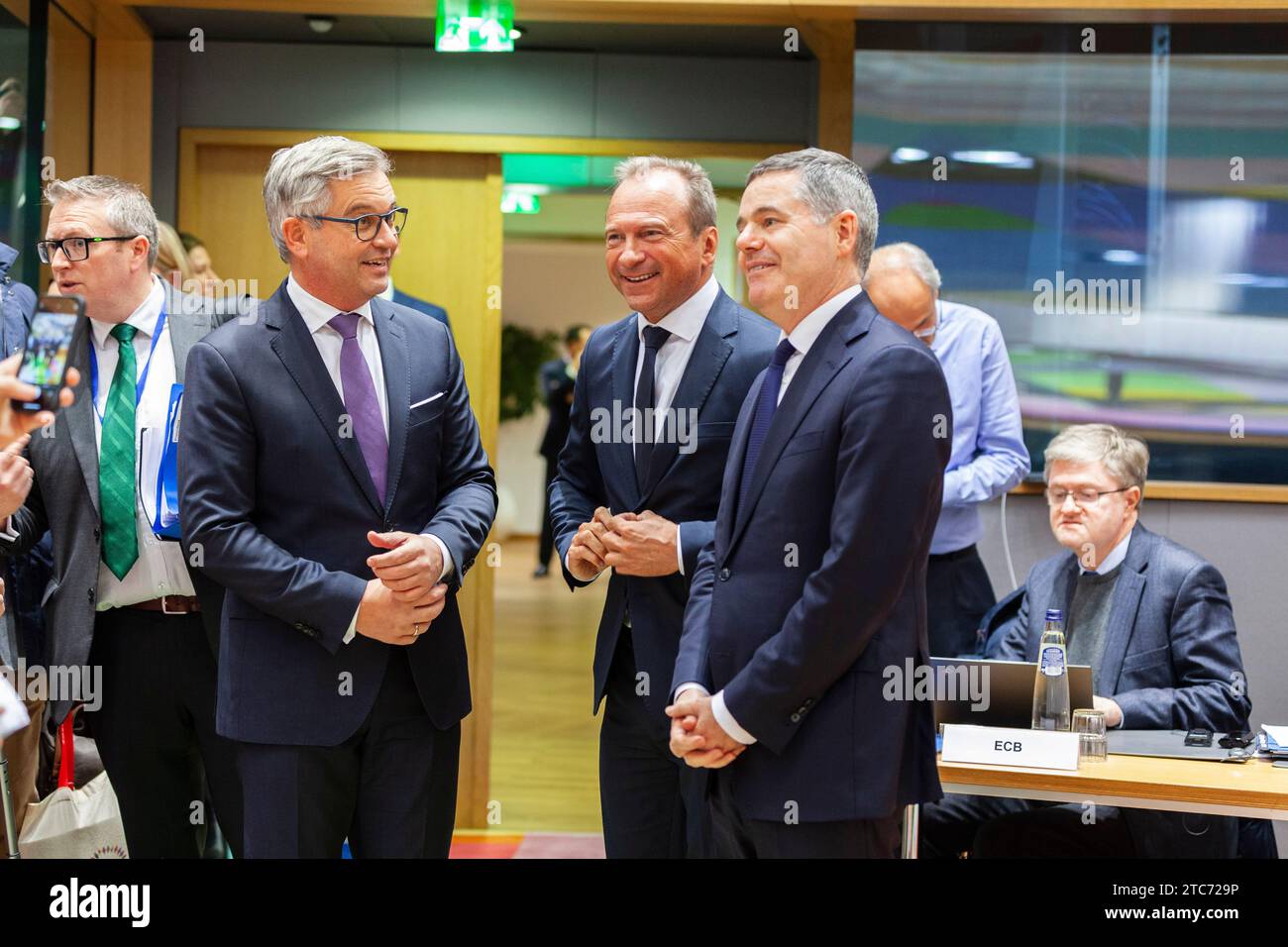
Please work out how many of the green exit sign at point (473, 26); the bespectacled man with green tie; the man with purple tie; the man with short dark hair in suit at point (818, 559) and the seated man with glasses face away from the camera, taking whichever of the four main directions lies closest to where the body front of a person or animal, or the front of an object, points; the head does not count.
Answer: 0

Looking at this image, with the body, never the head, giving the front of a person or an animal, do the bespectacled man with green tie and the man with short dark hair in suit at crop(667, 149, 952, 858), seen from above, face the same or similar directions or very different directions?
same or similar directions

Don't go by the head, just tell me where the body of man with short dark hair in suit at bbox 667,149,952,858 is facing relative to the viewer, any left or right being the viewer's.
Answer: facing the viewer and to the left of the viewer

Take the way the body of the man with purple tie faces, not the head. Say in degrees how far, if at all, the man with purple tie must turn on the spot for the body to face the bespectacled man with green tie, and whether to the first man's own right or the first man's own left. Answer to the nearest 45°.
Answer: approximately 180°

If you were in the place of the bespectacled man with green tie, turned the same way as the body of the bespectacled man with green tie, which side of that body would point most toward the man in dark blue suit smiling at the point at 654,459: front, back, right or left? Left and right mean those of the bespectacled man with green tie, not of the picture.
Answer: left

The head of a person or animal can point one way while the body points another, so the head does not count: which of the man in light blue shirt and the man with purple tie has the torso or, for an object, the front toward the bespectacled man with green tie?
the man in light blue shirt

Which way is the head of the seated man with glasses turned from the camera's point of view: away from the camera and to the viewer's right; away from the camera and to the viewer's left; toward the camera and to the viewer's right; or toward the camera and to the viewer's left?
toward the camera and to the viewer's left

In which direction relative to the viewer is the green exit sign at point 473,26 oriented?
toward the camera

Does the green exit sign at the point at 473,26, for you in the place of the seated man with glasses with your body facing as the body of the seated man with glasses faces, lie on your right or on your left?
on your right

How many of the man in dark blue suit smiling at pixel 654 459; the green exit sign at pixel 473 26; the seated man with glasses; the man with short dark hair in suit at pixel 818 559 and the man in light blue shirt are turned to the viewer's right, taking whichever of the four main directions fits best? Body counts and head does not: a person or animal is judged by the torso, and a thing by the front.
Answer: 0

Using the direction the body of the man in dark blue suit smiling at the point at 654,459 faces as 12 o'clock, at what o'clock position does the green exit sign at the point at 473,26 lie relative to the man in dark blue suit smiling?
The green exit sign is roughly at 4 o'clock from the man in dark blue suit smiling.

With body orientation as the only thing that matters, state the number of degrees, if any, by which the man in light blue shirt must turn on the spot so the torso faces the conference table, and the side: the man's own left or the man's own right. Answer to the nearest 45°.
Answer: approximately 45° to the man's own left

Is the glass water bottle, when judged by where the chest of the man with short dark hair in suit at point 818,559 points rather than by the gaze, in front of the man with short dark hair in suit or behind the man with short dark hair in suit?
behind

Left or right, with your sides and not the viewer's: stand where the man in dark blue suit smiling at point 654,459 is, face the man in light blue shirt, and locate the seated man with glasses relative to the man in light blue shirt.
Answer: right
